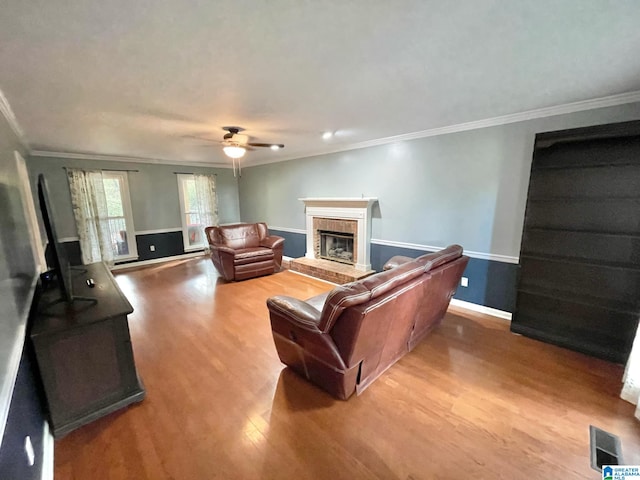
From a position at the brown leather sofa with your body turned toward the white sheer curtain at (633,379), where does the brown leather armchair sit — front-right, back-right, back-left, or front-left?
back-left

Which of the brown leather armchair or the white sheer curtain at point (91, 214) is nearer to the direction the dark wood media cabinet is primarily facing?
the brown leather armchair

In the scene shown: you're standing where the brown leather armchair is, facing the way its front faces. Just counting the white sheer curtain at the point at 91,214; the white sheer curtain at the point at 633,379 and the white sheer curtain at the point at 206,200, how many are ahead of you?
1

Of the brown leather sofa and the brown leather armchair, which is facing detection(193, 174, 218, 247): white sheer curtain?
the brown leather sofa

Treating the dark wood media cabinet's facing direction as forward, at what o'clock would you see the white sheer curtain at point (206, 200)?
The white sheer curtain is roughly at 10 o'clock from the dark wood media cabinet.

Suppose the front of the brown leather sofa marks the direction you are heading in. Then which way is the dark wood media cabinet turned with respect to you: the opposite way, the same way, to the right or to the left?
to the right

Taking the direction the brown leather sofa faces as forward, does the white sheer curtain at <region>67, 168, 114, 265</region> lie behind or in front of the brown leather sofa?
in front

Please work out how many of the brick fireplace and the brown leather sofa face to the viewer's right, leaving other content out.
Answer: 0

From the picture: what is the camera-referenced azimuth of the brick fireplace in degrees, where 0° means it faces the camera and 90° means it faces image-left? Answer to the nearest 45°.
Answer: approximately 45°

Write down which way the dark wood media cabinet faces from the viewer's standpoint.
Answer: facing to the right of the viewer

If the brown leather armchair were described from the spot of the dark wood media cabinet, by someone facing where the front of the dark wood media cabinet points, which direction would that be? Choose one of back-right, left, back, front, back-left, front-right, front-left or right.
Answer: front-left

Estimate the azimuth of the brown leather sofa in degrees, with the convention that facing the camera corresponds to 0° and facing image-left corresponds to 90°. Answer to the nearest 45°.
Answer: approximately 135°

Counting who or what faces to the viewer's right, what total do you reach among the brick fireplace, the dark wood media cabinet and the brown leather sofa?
1

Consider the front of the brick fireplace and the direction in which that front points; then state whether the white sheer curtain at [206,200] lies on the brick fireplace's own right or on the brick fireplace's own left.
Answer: on the brick fireplace's own right

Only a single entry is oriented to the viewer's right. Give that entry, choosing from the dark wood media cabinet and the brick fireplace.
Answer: the dark wood media cabinet
